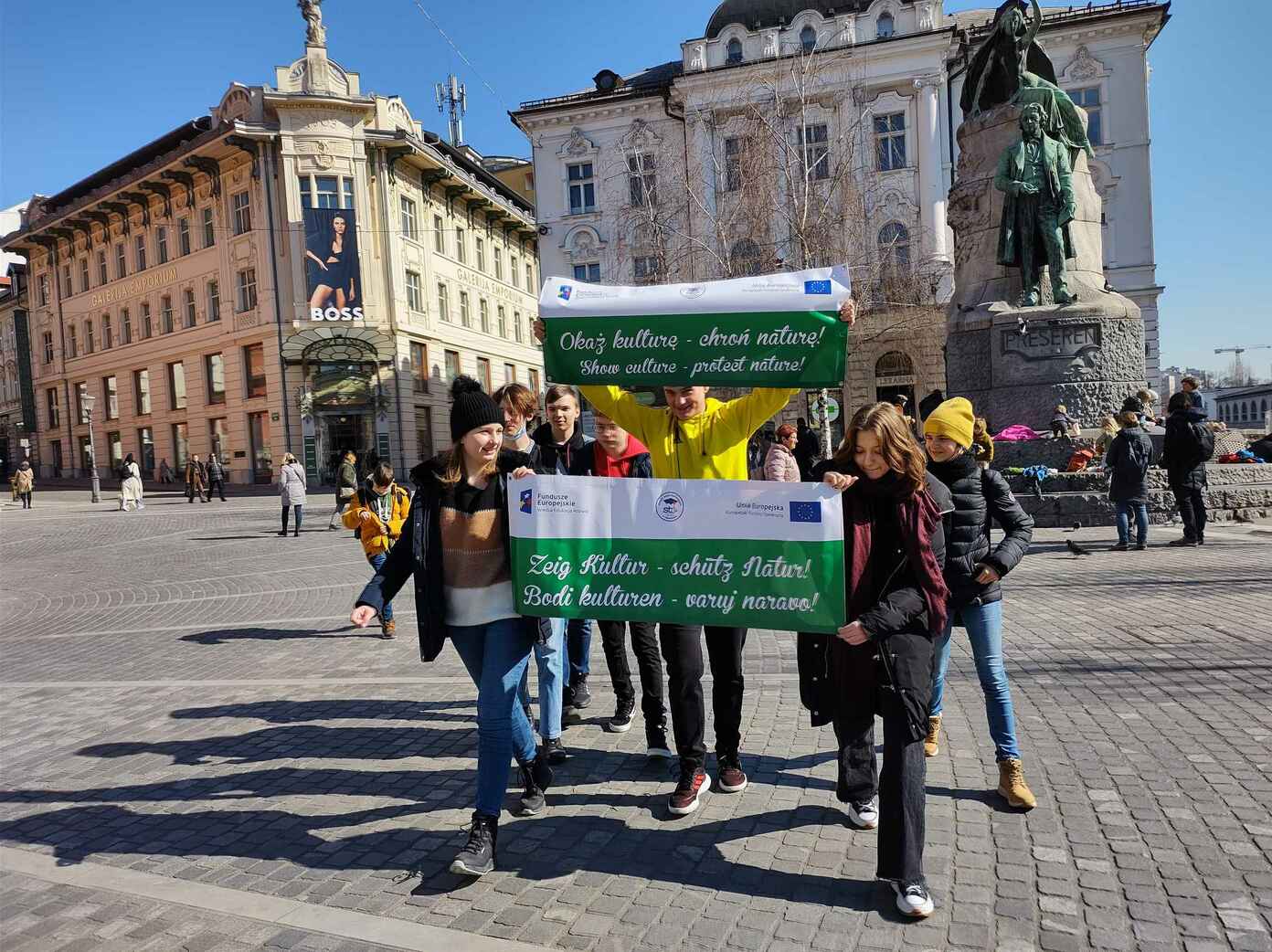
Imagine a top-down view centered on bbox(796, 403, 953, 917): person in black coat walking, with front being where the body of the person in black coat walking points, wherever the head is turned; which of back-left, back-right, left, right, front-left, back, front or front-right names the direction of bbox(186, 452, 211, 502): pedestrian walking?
back-right

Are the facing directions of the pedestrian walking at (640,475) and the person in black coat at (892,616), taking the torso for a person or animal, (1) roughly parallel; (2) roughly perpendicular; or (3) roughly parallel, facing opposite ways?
roughly parallel

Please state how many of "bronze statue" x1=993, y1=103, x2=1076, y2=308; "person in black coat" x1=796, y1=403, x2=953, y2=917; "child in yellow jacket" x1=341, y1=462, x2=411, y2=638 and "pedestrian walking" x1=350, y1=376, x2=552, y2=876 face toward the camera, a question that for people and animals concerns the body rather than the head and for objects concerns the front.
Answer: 4

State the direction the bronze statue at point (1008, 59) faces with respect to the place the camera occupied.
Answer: facing the viewer and to the right of the viewer

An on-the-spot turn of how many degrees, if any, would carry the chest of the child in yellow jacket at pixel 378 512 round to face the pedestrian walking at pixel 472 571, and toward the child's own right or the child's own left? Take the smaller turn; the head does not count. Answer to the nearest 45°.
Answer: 0° — they already face them

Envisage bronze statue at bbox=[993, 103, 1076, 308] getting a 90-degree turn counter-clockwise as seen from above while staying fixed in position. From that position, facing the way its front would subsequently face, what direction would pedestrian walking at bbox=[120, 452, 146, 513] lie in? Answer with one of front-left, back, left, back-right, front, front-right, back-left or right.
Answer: back

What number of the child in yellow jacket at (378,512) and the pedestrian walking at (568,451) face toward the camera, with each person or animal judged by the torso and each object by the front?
2

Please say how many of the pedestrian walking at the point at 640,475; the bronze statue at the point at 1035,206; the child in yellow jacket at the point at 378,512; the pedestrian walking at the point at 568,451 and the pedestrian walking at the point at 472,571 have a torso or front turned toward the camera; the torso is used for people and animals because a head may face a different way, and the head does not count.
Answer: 5

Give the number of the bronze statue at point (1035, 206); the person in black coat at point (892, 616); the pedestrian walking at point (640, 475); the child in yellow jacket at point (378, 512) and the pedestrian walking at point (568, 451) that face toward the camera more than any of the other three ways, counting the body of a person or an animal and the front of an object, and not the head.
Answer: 5

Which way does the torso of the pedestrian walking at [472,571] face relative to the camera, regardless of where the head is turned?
toward the camera

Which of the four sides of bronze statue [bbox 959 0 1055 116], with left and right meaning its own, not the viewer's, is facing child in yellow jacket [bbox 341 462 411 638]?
right

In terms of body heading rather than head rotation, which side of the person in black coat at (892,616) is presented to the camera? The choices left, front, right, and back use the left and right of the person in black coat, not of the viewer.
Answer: front

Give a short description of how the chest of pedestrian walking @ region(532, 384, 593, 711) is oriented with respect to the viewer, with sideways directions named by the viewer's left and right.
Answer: facing the viewer

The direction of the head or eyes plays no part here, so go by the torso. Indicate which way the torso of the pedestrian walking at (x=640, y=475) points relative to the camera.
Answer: toward the camera

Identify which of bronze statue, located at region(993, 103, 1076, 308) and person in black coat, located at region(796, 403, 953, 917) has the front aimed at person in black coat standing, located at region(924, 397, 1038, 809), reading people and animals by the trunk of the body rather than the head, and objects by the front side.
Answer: the bronze statue

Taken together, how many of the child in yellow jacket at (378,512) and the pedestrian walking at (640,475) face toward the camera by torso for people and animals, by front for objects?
2

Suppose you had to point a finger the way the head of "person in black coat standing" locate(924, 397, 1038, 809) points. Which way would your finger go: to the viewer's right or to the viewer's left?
to the viewer's left

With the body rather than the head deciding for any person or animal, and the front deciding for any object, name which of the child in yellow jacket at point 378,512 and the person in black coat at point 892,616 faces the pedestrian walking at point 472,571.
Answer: the child in yellow jacket
